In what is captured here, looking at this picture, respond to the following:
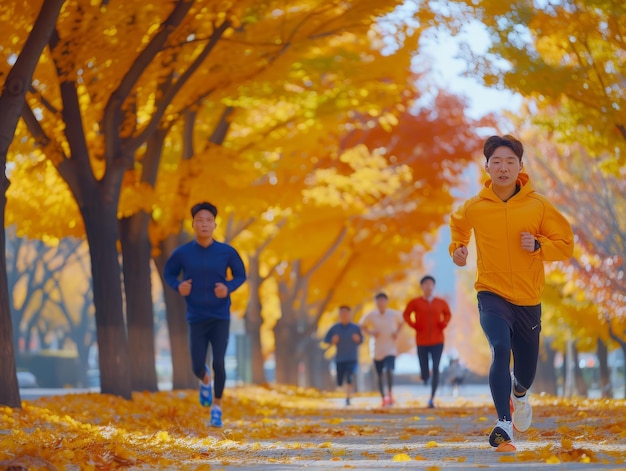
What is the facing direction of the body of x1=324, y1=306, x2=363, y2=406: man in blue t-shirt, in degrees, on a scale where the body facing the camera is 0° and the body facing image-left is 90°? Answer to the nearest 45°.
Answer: approximately 0°

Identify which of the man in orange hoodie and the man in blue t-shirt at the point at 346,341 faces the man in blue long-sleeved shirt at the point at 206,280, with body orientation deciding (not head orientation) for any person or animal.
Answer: the man in blue t-shirt at the point at 346,341

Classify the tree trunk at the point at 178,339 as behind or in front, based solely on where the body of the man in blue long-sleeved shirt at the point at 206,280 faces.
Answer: behind

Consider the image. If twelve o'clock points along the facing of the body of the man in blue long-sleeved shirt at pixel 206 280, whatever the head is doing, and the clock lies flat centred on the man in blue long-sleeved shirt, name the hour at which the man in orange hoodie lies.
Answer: The man in orange hoodie is roughly at 11 o'clock from the man in blue long-sleeved shirt.

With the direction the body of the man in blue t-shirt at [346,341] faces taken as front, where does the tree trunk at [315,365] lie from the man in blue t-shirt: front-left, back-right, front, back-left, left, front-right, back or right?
back

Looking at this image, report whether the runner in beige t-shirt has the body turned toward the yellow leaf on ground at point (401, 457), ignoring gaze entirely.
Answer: yes

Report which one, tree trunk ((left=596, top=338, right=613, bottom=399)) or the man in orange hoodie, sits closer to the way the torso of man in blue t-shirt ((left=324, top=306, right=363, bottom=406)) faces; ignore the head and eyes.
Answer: the man in orange hoodie

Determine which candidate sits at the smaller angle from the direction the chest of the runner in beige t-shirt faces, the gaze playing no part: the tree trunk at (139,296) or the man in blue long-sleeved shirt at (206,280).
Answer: the man in blue long-sleeved shirt

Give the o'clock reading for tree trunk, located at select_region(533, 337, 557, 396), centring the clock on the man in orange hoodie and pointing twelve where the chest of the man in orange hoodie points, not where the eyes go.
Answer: The tree trunk is roughly at 6 o'clock from the man in orange hoodie.
